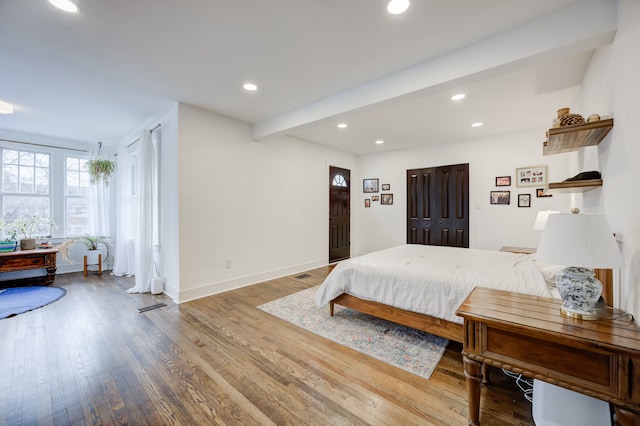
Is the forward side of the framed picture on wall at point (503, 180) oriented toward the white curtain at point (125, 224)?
no

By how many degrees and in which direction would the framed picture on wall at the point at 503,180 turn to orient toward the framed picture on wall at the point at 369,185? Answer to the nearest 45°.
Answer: approximately 90° to its right

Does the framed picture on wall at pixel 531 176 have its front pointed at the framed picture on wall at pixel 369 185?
no

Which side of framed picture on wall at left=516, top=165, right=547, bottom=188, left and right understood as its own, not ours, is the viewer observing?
front

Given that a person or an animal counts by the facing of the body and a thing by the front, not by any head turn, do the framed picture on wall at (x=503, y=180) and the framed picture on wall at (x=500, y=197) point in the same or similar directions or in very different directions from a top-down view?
same or similar directions

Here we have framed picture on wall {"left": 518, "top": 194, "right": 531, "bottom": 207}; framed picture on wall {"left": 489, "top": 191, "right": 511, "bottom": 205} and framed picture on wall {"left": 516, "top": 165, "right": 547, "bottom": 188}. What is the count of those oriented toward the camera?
3

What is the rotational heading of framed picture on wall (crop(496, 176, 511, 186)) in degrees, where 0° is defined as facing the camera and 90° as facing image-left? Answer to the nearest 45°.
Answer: approximately 0°

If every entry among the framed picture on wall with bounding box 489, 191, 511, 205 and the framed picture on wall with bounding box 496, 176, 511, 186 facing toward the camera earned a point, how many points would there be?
2

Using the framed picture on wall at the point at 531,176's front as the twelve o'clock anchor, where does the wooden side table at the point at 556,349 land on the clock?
The wooden side table is roughly at 12 o'clock from the framed picture on wall.

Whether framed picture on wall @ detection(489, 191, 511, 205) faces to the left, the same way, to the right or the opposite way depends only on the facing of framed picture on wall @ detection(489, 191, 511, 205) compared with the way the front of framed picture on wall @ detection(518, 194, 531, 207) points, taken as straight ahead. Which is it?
the same way

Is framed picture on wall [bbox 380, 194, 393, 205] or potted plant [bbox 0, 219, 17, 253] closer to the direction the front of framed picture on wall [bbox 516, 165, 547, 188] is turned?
the potted plant

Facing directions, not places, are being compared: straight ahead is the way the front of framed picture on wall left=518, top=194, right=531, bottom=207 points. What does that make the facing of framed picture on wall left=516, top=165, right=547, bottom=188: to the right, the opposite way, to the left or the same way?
the same way

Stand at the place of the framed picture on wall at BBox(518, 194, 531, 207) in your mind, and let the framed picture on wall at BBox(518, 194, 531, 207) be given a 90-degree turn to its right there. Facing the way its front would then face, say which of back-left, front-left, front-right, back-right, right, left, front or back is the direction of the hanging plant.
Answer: front-left

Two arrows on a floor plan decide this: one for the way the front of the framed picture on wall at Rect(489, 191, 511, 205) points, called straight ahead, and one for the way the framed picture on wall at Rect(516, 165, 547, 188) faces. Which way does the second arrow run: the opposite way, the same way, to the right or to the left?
the same way

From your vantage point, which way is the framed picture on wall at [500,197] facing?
toward the camera

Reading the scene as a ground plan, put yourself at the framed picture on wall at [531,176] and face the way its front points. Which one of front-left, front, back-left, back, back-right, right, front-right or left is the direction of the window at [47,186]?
front-right

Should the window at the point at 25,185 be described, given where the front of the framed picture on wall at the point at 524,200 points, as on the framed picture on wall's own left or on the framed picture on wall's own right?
on the framed picture on wall's own right
